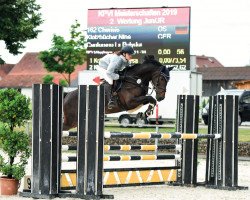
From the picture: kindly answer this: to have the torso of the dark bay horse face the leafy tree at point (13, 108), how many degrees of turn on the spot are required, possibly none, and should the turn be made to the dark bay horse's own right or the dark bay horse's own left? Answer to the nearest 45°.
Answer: approximately 135° to the dark bay horse's own right

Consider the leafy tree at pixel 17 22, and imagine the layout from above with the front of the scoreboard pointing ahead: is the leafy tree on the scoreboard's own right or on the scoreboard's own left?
on the scoreboard's own right

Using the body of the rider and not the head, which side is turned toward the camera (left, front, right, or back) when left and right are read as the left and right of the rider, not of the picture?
right

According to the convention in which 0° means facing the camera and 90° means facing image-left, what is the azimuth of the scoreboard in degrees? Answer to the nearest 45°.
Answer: approximately 0°

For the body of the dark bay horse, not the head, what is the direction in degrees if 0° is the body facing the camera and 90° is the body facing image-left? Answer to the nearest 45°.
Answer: approximately 270°

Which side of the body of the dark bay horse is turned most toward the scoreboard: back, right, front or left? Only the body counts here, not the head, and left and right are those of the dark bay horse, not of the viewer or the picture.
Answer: left

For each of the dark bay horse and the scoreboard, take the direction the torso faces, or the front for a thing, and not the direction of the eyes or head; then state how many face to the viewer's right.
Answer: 1

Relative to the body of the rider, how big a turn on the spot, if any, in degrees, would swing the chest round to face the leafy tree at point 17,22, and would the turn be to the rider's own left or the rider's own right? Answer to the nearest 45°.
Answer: approximately 90° to the rider's own left

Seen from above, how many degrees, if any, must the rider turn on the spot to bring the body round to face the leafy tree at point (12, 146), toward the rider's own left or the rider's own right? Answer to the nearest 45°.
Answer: approximately 135° to the rider's own right
